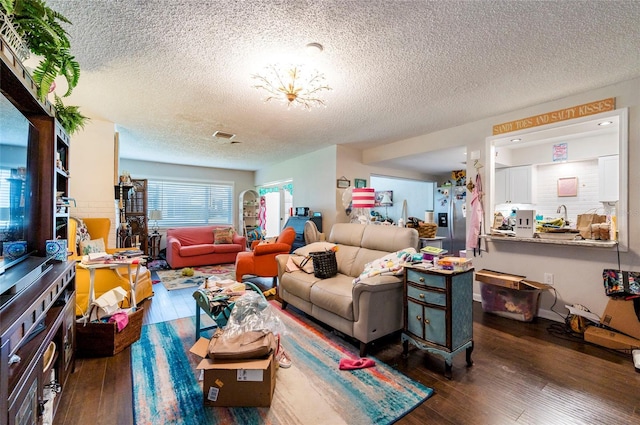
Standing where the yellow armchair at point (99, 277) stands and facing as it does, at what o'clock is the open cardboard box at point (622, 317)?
The open cardboard box is roughly at 12 o'clock from the yellow armchair.

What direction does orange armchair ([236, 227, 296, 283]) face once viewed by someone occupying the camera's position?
facing to the left of the viewer

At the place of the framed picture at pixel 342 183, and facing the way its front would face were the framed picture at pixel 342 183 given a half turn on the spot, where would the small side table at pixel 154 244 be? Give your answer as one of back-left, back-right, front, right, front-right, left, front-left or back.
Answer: left

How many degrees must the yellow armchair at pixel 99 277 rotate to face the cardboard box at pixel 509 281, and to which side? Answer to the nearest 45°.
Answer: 0° — it already faces it

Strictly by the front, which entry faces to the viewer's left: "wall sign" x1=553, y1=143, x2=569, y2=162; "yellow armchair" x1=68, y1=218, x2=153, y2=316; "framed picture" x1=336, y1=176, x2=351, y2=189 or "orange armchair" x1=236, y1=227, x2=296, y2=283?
"orange armchair" x1=236, y1=227, x2=296, y2=283

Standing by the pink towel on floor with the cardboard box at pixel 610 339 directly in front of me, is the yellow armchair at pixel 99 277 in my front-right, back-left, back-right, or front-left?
back-left

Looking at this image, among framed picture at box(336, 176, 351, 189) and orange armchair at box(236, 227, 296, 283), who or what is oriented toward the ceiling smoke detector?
the framed picture

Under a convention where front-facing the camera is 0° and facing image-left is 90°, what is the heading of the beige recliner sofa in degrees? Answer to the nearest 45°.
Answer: approximately 45°

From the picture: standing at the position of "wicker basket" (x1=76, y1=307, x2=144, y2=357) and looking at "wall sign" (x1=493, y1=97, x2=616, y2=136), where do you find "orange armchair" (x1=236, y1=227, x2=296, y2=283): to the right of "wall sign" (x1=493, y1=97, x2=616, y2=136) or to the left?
left

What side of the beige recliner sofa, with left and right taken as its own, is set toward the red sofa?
right

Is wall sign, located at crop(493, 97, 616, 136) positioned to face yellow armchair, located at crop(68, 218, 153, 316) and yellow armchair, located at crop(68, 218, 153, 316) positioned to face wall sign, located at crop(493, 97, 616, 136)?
yes
